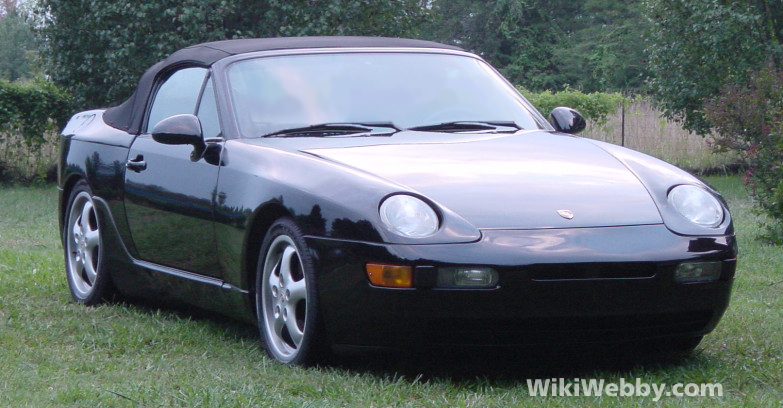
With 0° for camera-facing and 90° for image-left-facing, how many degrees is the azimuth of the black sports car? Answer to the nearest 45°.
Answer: approximately 315°

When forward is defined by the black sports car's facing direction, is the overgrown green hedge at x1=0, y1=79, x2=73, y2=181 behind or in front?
behind

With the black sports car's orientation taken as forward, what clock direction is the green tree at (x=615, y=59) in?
The green tree is roughly at 8 o'clock from the black sports car.

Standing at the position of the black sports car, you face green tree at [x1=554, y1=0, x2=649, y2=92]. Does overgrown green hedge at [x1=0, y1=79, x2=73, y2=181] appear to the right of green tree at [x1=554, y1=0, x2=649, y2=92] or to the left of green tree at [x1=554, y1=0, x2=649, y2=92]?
left

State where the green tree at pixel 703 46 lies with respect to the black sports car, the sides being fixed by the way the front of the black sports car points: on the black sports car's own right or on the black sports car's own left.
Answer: on the black sports car's own left
